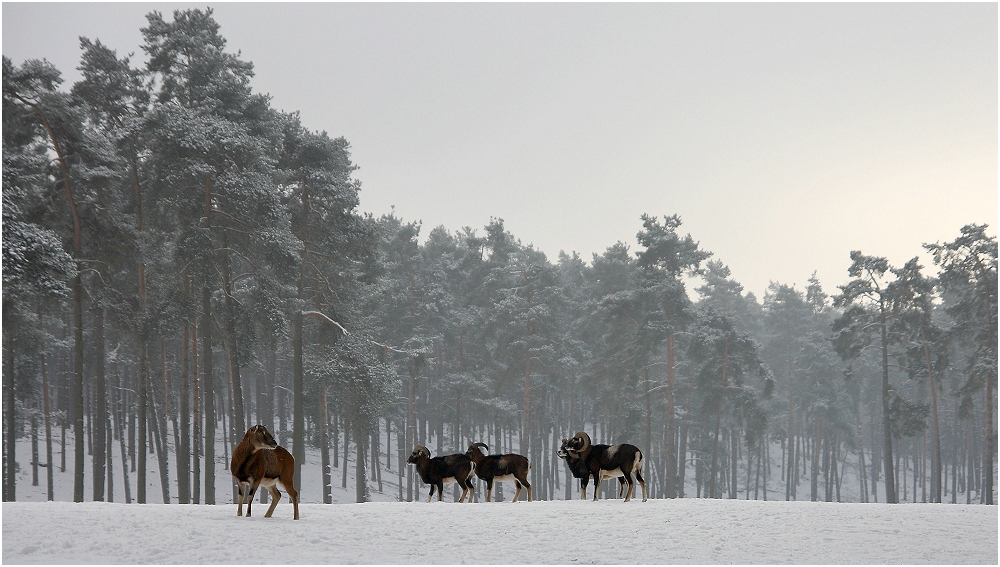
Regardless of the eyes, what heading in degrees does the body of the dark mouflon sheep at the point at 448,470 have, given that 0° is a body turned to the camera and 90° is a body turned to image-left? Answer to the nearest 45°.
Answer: approximately 90°

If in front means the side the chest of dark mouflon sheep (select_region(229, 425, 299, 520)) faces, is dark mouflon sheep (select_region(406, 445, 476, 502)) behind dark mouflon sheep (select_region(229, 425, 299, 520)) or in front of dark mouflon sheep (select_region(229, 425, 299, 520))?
behind

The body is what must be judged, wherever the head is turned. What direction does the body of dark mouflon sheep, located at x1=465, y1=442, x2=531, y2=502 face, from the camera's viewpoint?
to the viewer's left

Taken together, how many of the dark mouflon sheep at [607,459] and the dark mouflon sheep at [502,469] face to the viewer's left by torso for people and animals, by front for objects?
2

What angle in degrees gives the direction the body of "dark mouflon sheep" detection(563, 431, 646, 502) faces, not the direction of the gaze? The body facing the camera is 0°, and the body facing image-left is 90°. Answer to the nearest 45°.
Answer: approximately 90°
